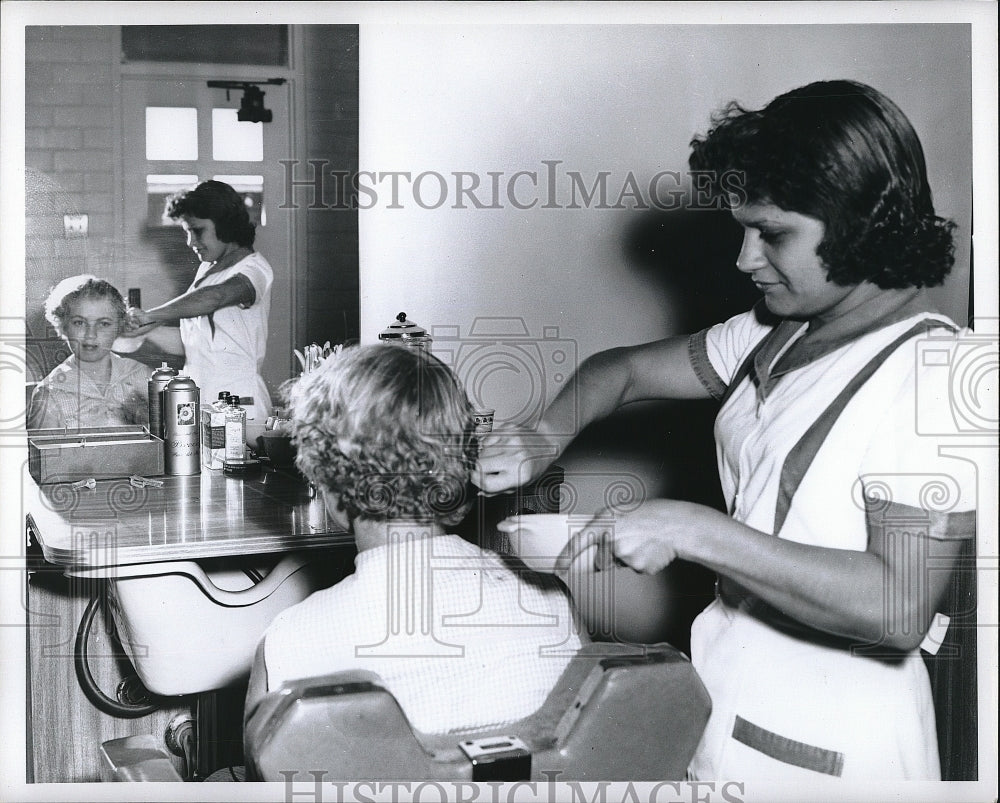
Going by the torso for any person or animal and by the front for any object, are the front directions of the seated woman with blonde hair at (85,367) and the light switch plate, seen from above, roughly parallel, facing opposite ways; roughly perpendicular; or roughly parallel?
roughly parallel

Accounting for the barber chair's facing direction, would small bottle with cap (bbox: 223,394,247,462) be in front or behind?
in front

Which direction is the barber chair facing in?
away from the camera

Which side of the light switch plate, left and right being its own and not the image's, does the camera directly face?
front

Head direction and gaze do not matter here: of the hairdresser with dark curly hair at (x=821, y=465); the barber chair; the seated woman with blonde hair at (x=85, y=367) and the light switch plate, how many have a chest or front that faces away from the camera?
1

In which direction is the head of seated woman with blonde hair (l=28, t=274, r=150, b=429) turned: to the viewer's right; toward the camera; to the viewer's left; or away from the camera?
toward the camera

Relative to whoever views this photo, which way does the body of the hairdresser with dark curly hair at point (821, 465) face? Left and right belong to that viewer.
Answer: facing the viewer and to the left of the viewer

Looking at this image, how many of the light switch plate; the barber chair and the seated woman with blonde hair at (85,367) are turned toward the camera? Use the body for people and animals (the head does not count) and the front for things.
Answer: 2
